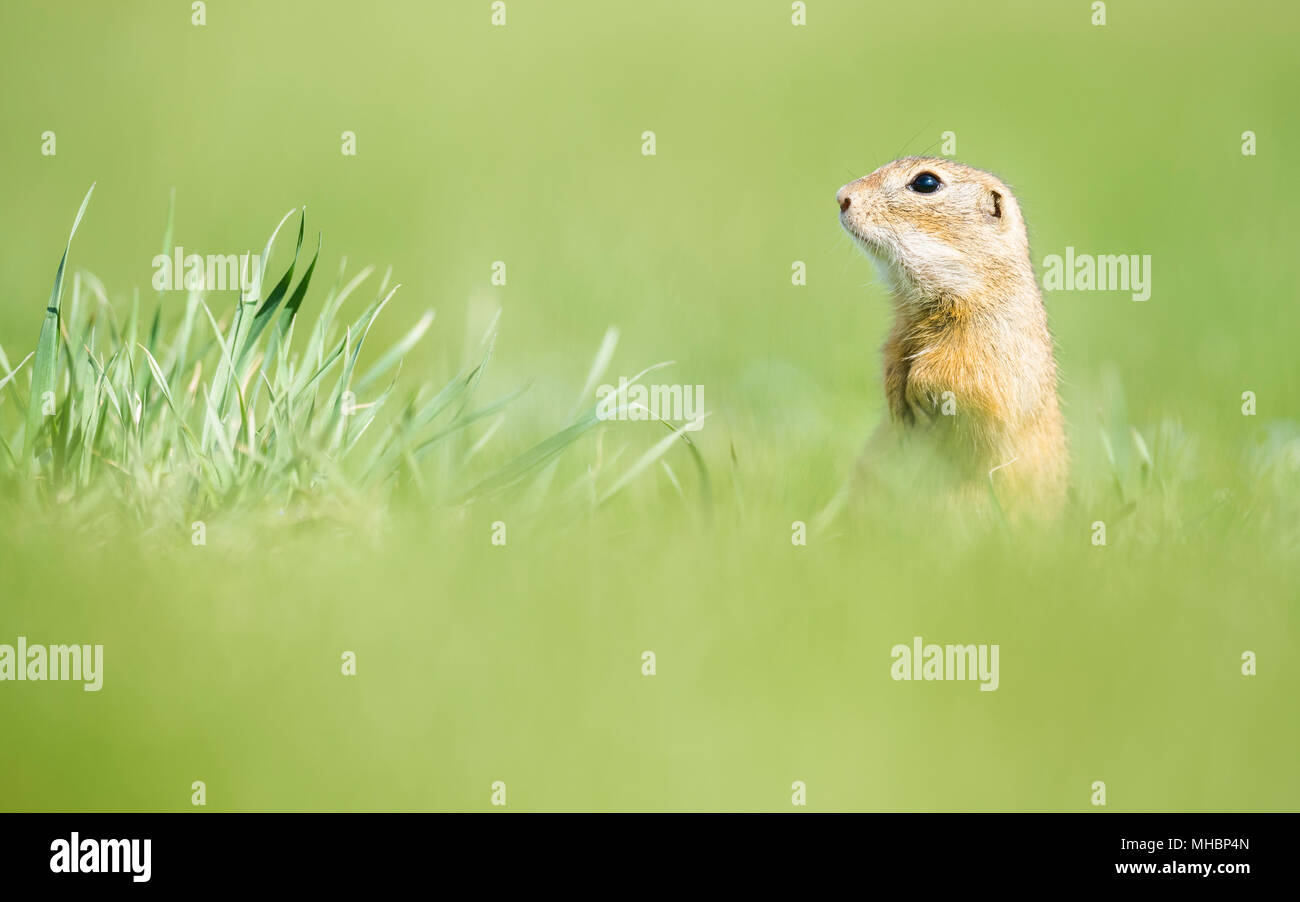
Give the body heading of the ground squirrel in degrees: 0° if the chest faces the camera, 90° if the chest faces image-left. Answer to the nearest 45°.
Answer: approximately 90°
